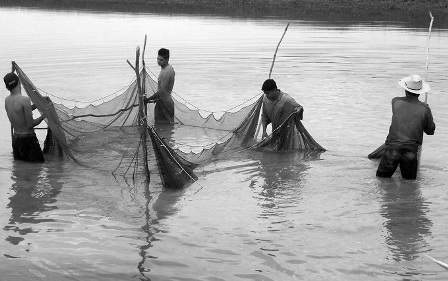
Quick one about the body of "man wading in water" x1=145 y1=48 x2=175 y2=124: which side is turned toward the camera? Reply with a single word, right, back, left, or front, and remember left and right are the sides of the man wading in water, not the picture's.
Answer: left

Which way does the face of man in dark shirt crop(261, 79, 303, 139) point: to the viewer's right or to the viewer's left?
to the viewer's left

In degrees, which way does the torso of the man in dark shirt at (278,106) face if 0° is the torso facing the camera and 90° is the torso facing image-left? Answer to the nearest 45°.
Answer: approximately 45°

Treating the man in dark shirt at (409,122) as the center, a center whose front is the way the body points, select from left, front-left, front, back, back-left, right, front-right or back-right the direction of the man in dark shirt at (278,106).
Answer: front-left

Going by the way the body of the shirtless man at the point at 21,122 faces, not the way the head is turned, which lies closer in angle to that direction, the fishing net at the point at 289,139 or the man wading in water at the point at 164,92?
the man wading in water

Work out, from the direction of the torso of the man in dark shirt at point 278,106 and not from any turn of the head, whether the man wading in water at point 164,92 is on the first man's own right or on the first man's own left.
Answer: on the first man's own right

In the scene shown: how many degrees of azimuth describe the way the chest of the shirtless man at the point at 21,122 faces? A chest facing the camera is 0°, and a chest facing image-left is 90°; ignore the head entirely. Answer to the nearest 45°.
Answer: approximately 225°

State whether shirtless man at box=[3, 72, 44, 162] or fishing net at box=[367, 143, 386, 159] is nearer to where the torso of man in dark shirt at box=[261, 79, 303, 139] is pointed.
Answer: the shirtless man

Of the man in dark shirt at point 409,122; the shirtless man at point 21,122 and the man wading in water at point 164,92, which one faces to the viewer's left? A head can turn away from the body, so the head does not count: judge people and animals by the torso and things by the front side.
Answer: the man wading in water

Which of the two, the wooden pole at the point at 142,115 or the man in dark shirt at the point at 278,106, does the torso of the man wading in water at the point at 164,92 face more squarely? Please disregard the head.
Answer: the wooden pole

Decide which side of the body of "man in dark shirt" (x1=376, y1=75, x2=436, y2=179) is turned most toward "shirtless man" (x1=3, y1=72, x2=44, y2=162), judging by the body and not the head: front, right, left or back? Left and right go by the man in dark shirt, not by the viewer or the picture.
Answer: left

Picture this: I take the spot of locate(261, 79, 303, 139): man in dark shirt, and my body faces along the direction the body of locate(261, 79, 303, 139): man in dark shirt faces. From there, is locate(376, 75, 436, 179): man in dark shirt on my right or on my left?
on my left

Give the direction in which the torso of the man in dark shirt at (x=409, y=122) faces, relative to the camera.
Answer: away from the camera

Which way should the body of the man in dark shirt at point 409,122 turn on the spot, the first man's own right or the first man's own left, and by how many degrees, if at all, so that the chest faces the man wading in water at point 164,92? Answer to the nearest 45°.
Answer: approximately 45° to the first man's own left

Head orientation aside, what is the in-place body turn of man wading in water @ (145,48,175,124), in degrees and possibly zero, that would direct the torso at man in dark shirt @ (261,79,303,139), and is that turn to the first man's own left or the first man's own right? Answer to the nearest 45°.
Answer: approximately 135° to the first man's own left

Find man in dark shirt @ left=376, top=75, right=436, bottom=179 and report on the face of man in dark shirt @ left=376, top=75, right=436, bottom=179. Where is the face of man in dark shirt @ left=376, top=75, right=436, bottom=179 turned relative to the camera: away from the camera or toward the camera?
away from the camera

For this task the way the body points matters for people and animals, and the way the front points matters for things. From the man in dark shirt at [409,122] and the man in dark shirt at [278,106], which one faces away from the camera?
the man in dark shirt at [409,122]
